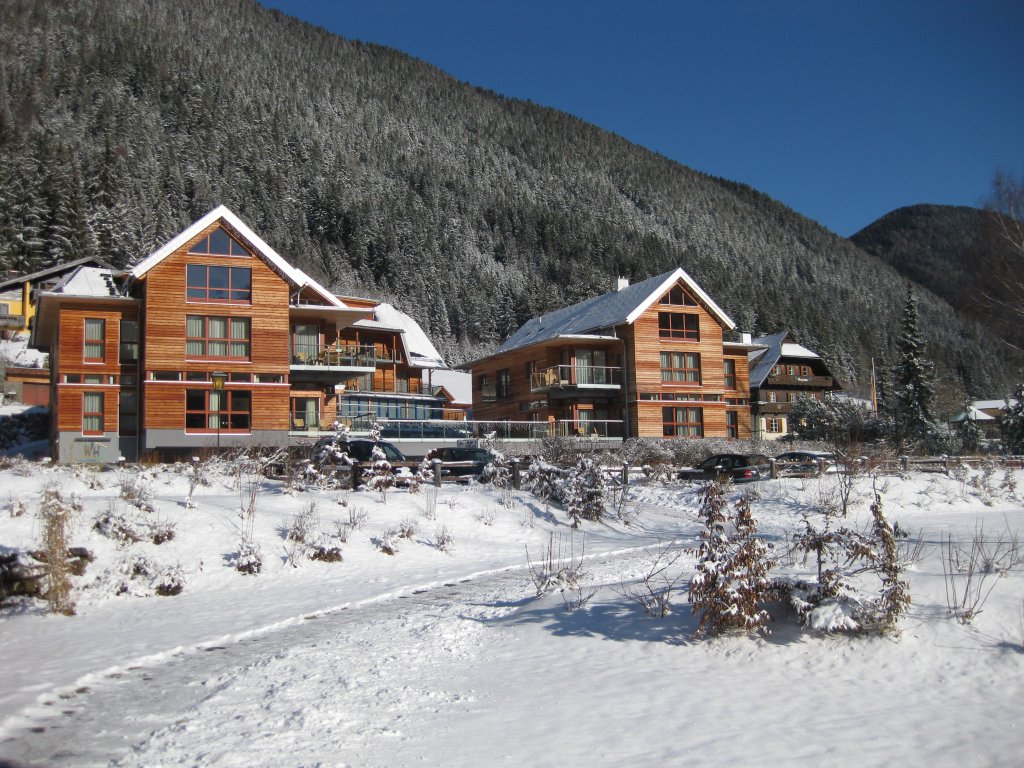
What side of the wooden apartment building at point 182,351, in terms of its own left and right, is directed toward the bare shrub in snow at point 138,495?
front

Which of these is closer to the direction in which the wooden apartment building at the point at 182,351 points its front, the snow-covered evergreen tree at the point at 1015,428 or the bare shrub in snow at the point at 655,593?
the bare shrub in snow

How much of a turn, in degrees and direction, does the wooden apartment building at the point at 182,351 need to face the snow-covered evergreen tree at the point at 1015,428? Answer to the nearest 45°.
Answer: approximately 90° to its left

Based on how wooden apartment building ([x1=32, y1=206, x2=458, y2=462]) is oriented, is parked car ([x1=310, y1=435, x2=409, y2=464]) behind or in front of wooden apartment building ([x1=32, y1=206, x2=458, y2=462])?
in front

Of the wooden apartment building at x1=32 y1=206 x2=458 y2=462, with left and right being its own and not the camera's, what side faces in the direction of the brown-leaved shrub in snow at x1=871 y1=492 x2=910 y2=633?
front

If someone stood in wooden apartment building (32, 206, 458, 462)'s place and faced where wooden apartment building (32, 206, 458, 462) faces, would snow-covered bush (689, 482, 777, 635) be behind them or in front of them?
in front

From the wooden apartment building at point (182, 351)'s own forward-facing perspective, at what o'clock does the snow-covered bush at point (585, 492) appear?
The snow-covered bush is roughly at 11 o'clock from the wooden apartment building.

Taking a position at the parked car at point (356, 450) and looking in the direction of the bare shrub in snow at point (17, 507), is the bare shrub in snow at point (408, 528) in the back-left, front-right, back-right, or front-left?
front-left

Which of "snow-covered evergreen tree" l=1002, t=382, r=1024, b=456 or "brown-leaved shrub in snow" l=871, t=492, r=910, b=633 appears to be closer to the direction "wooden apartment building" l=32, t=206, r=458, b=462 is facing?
the brown-leaved shrub in snow

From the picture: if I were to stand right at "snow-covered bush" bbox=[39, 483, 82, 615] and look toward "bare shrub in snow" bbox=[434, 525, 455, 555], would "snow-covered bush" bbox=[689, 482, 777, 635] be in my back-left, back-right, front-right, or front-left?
front-right

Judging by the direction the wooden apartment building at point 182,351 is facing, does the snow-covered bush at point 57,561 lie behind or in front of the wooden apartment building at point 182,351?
in front

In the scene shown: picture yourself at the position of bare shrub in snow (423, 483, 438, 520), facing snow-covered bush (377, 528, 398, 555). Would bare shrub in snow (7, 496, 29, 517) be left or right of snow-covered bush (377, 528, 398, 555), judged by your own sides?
right

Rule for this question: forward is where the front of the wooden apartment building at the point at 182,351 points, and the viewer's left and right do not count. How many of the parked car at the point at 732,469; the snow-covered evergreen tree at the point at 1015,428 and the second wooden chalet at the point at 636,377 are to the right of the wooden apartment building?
0

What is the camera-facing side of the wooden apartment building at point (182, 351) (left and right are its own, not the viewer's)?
front
